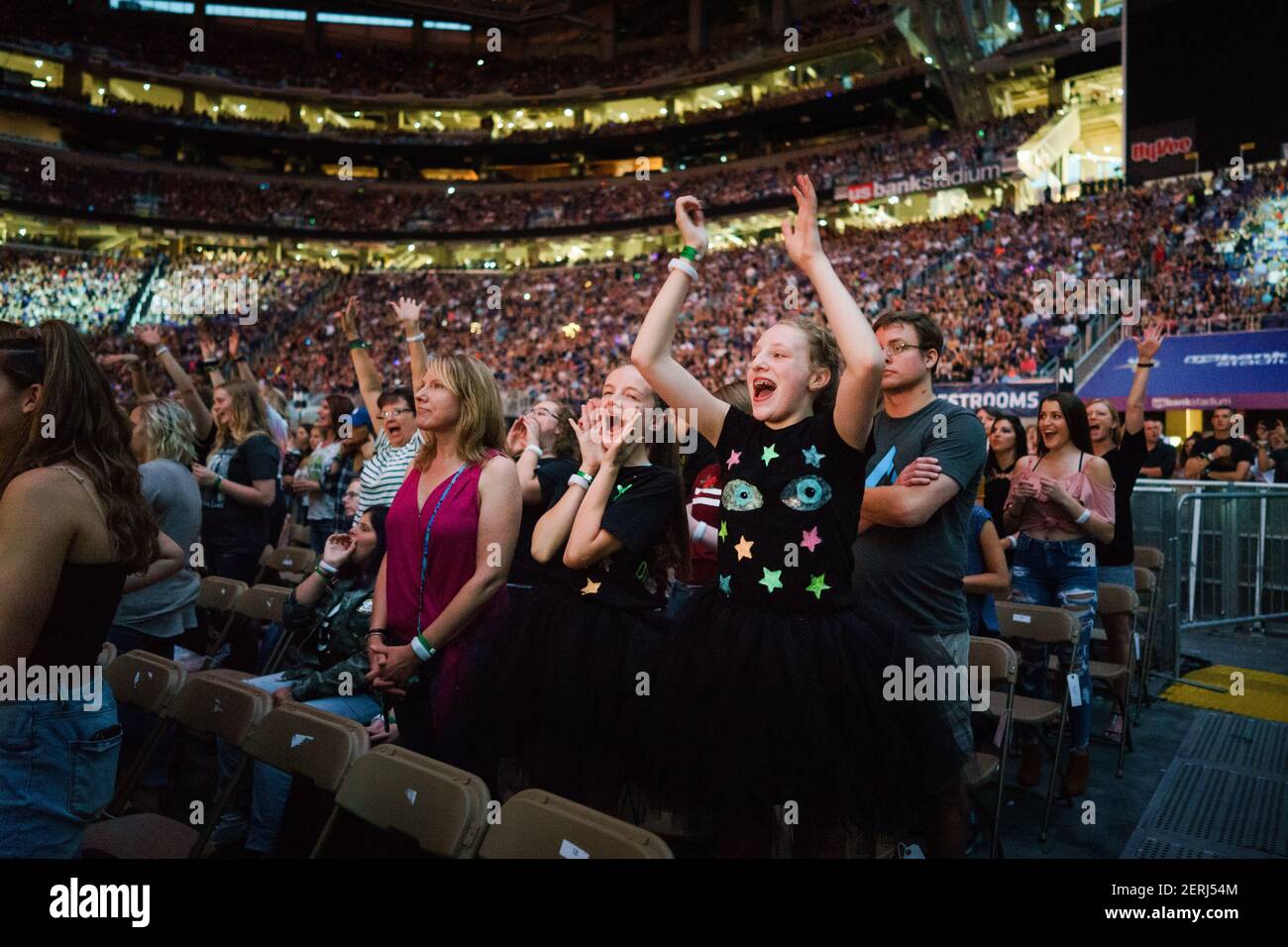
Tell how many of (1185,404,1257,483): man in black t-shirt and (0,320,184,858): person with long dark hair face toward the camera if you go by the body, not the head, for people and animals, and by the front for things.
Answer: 1

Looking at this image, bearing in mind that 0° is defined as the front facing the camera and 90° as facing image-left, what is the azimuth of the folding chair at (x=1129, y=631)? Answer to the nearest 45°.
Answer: approximately 45°
